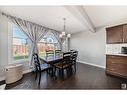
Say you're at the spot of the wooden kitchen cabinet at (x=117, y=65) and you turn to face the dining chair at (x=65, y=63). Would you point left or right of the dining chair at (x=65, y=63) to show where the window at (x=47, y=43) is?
right

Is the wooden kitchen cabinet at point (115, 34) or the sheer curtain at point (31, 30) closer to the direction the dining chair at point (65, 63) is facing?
the sheer curtain
